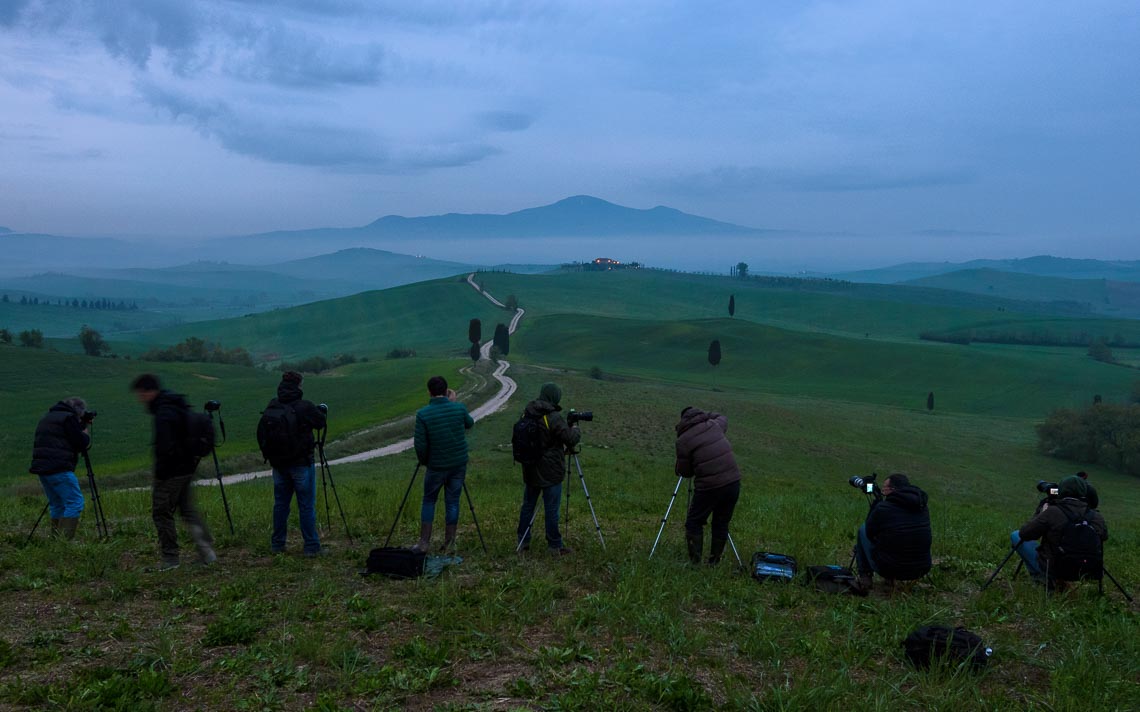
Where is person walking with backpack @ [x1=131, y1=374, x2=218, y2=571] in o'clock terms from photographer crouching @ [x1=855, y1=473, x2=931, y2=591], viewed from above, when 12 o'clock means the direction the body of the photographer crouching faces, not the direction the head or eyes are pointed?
The person walking with backpack is roughly at 10 o'clock from the photographer crouching.

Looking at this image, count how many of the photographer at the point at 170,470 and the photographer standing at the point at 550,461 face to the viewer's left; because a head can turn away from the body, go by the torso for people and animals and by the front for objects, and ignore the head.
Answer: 1

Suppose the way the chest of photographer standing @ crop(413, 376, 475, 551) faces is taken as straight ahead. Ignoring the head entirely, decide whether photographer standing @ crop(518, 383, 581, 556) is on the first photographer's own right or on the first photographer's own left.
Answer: on the first photographer's own right

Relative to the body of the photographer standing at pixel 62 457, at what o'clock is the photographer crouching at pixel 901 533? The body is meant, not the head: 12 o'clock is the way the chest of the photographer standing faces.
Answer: The photographer crouching is roughly at 3 o'clock from the photographer standing.

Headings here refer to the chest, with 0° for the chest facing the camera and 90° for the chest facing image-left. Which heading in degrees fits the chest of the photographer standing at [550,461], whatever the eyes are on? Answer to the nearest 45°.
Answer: approximately 225°

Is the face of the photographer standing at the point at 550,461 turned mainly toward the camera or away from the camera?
away from the camera

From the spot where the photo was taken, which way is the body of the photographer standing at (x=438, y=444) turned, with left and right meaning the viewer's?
facing away from the viewer

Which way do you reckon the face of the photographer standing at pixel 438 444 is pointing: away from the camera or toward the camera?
away from the camera

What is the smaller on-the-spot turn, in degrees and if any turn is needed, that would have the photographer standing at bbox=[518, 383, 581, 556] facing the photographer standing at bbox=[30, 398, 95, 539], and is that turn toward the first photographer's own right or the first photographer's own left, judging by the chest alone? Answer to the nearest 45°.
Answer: approximately 135° to the first photographer's own left

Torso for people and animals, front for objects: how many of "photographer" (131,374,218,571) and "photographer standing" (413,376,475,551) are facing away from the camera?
1
